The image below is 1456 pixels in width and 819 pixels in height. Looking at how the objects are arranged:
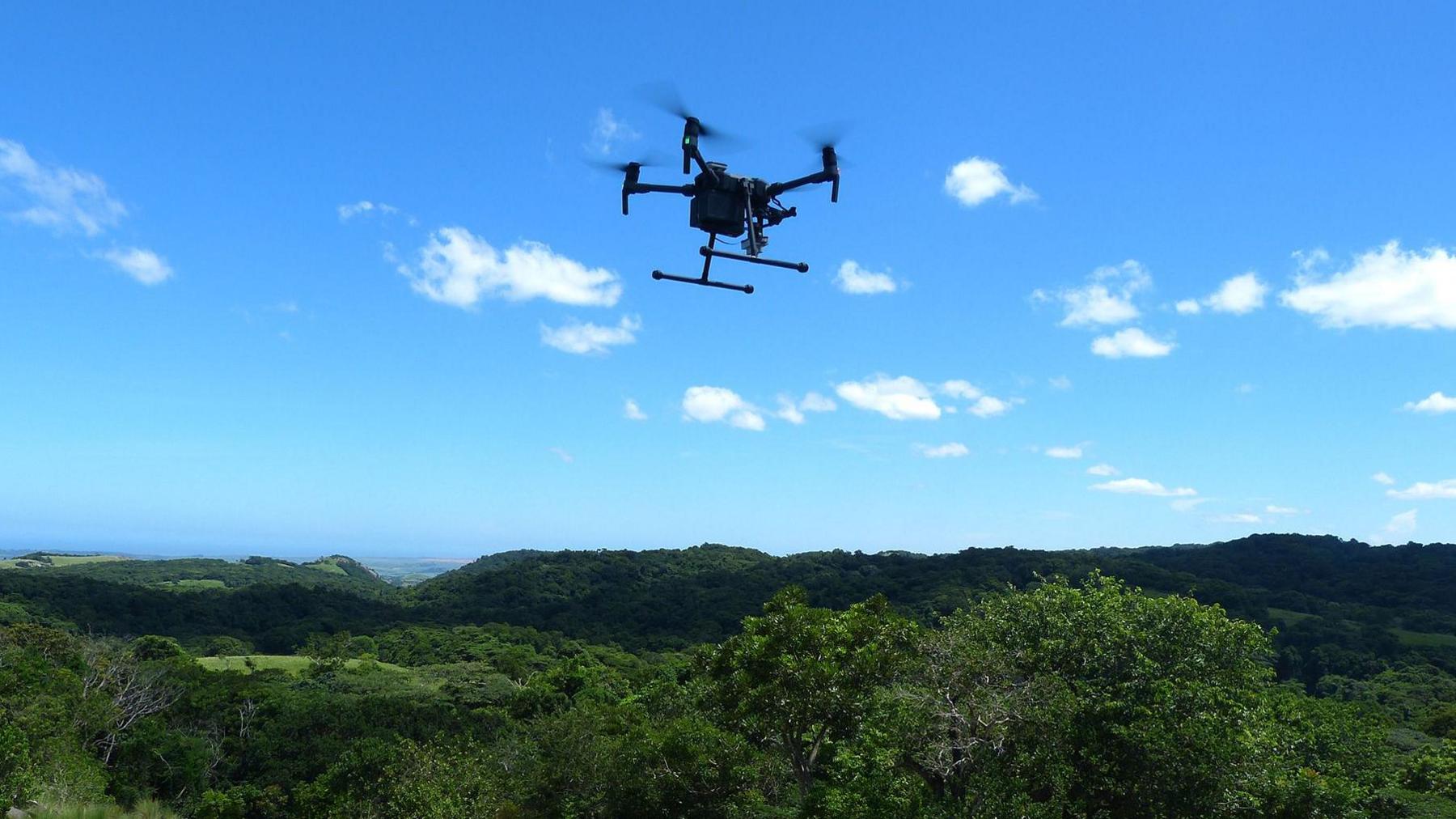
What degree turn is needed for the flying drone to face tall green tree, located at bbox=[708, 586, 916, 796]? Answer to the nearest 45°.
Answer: approximately 45° to its left
